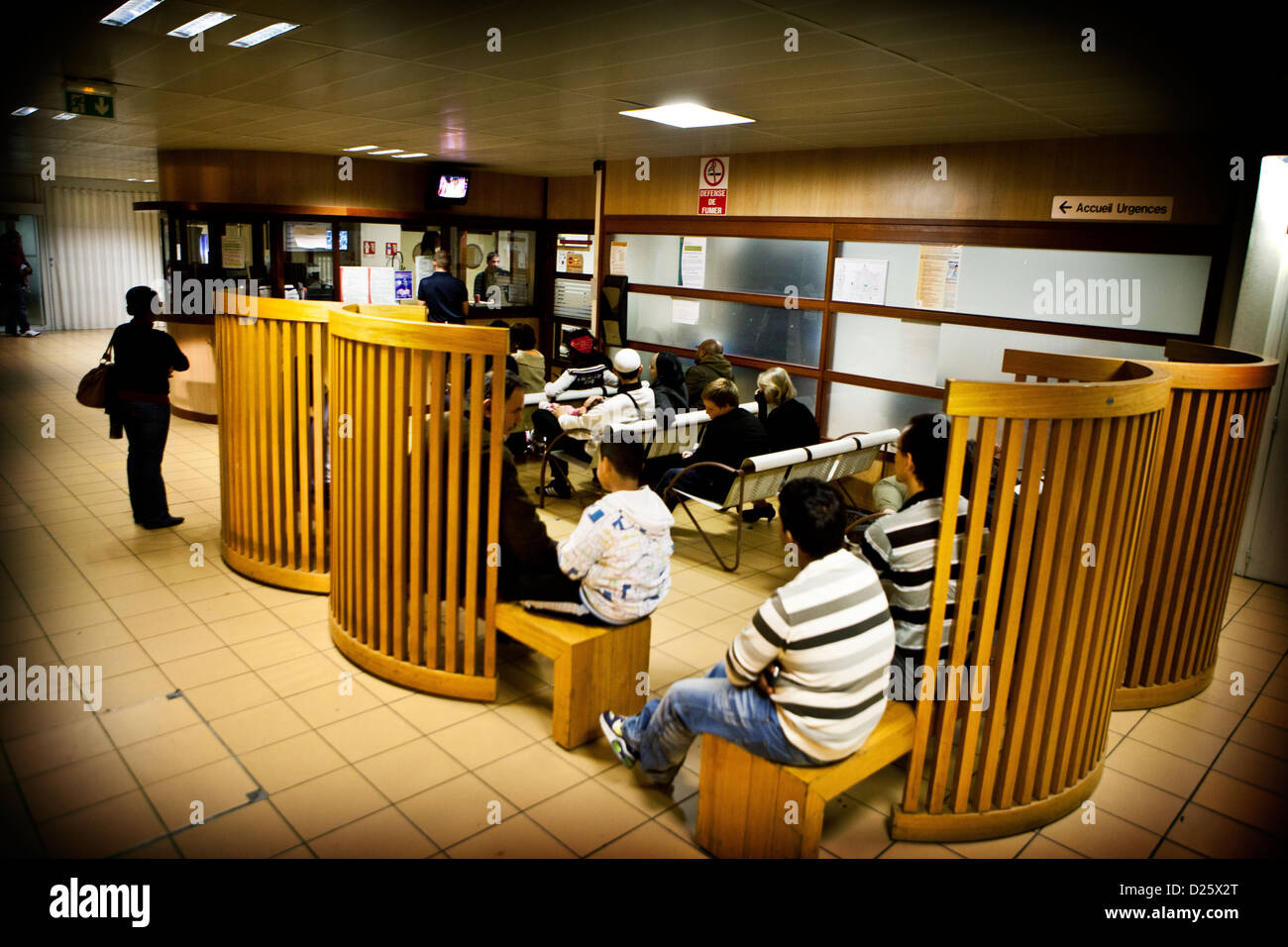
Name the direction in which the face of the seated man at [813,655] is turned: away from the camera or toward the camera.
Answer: away from the camera

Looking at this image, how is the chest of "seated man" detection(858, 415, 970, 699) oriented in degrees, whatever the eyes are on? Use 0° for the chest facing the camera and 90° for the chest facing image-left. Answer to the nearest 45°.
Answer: approximately 135°

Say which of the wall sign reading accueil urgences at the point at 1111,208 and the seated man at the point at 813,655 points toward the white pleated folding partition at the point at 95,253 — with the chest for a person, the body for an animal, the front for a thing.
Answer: the seated man

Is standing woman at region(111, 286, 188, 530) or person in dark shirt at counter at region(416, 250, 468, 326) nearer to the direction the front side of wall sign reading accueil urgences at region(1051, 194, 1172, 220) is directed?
the standing woman

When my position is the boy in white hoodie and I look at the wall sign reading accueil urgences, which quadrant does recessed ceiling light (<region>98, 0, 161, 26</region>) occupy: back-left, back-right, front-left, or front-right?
back-left

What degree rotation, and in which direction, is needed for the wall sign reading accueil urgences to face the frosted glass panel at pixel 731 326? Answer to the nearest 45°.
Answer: approximately 135° to its right

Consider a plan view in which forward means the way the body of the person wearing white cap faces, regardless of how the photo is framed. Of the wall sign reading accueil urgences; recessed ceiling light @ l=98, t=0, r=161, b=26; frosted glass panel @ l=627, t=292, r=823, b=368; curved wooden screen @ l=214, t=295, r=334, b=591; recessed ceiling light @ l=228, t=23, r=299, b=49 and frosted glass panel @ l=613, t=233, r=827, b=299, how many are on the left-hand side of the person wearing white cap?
3

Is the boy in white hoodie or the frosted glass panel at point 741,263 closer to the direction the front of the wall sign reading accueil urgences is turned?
the boy in white hoodie

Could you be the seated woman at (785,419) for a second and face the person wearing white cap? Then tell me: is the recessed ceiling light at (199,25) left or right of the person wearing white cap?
left
